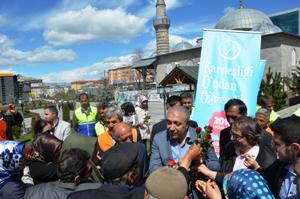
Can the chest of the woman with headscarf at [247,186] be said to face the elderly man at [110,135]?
yes

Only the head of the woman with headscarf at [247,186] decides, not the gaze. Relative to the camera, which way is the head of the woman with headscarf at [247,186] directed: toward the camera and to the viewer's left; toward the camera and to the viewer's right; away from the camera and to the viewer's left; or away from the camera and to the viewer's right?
away from the camera and to the viewer's left

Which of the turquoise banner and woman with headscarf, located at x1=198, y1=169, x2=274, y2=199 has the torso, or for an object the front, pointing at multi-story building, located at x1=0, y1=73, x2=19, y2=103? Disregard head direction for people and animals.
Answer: the woman with headscarf

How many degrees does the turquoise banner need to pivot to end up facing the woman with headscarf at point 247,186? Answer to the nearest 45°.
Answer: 0° — it already faces them

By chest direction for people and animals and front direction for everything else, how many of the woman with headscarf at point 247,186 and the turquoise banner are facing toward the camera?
1

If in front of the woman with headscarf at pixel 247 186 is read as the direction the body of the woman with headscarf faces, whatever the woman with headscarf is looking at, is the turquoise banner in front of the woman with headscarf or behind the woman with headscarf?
in front

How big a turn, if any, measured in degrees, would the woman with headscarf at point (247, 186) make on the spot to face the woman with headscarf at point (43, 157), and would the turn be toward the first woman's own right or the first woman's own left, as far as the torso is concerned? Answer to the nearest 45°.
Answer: approximately 45° to the first woman's own left

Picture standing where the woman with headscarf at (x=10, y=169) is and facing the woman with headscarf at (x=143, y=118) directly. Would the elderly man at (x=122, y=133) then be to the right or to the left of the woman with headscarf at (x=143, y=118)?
right

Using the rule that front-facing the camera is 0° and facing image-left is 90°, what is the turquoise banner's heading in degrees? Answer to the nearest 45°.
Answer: approximately 0°

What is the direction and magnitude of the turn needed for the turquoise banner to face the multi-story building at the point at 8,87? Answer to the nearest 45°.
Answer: approximately 135° to its right

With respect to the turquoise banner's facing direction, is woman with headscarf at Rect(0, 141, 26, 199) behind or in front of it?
in front

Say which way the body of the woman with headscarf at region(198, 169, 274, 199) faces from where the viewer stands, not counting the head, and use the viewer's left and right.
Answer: facing away from the viewer and to the left of the viewer

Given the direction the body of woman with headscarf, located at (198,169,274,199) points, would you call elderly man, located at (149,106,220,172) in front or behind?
in front

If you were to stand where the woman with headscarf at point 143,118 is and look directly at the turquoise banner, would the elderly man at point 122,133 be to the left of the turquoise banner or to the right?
right
